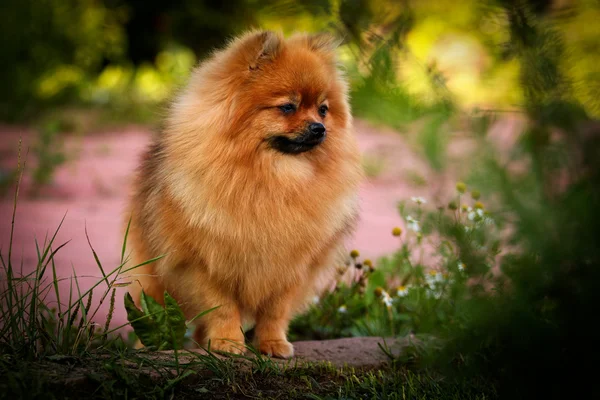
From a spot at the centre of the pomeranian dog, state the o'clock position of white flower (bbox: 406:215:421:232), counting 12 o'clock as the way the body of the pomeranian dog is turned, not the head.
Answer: The white flower is roughly at 10 o'clock from the pomeranian dog.

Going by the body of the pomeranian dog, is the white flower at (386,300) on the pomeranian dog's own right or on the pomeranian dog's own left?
on the pomeranian dog's own left

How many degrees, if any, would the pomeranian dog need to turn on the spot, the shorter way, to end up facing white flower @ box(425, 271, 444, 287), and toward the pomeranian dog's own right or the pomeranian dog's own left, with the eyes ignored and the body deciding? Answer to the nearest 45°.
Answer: approximately 45° to the pomeranian dog's own left

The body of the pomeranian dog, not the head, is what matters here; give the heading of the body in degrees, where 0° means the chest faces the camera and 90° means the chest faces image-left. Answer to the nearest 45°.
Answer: approximately 315°

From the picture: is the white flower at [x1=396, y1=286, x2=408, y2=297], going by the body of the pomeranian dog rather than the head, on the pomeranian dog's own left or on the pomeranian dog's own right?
on the pomeranian dog's own left
